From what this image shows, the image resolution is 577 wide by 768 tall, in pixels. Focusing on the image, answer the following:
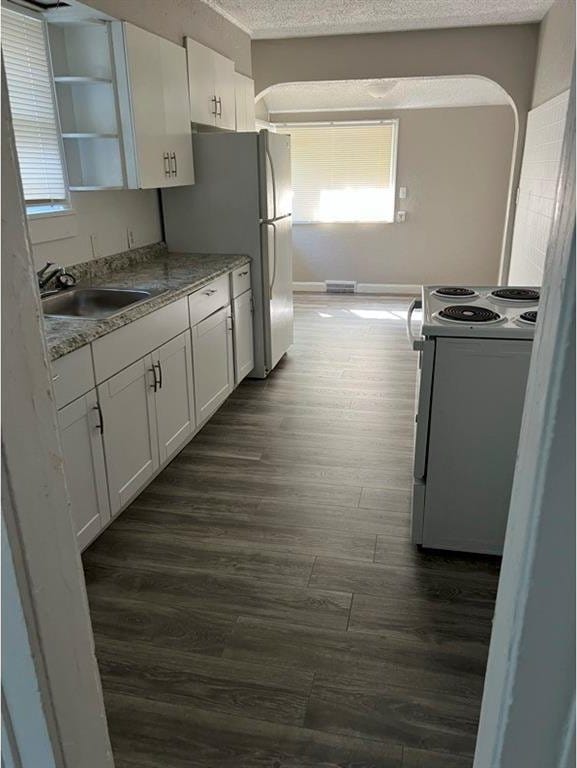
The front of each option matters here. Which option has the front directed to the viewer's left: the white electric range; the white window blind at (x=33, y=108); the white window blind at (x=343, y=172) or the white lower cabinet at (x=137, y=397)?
the white electric range

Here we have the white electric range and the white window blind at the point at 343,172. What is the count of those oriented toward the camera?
1

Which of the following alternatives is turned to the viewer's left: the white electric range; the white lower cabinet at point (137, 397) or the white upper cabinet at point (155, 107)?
the white electric range

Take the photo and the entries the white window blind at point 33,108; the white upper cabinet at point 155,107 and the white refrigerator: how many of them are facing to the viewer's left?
0

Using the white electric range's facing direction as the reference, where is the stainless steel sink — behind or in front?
in front

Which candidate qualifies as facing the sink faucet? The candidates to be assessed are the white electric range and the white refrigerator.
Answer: the white electric range

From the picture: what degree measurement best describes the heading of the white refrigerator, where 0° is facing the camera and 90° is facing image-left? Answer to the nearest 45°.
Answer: approximately 270°

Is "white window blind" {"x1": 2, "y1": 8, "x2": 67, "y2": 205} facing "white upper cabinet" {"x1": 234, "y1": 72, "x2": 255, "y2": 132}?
no

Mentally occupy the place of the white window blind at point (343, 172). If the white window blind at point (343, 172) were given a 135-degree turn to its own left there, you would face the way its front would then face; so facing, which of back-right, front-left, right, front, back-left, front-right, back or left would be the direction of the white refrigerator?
back-right

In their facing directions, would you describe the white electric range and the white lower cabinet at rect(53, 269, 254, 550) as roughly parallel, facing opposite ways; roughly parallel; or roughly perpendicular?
roughly parallel, facing opposite ways

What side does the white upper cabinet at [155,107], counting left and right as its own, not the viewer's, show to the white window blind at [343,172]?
left

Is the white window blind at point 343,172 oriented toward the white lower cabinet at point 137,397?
yes

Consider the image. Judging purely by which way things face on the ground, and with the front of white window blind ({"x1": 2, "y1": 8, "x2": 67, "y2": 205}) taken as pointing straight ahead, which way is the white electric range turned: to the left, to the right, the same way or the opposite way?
the opposite way

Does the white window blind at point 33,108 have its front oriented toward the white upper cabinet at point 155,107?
no

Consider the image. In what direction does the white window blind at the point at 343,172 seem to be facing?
toward the camera

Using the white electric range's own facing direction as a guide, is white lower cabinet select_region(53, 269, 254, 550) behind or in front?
in front

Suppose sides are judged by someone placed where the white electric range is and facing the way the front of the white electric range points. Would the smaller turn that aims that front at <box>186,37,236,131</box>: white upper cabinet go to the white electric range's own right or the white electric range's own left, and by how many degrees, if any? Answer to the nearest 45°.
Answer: approximately 45° to the white electric range's own right

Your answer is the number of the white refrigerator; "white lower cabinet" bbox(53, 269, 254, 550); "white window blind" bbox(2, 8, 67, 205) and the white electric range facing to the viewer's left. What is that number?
1

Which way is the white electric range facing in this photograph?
to the viewer's left
